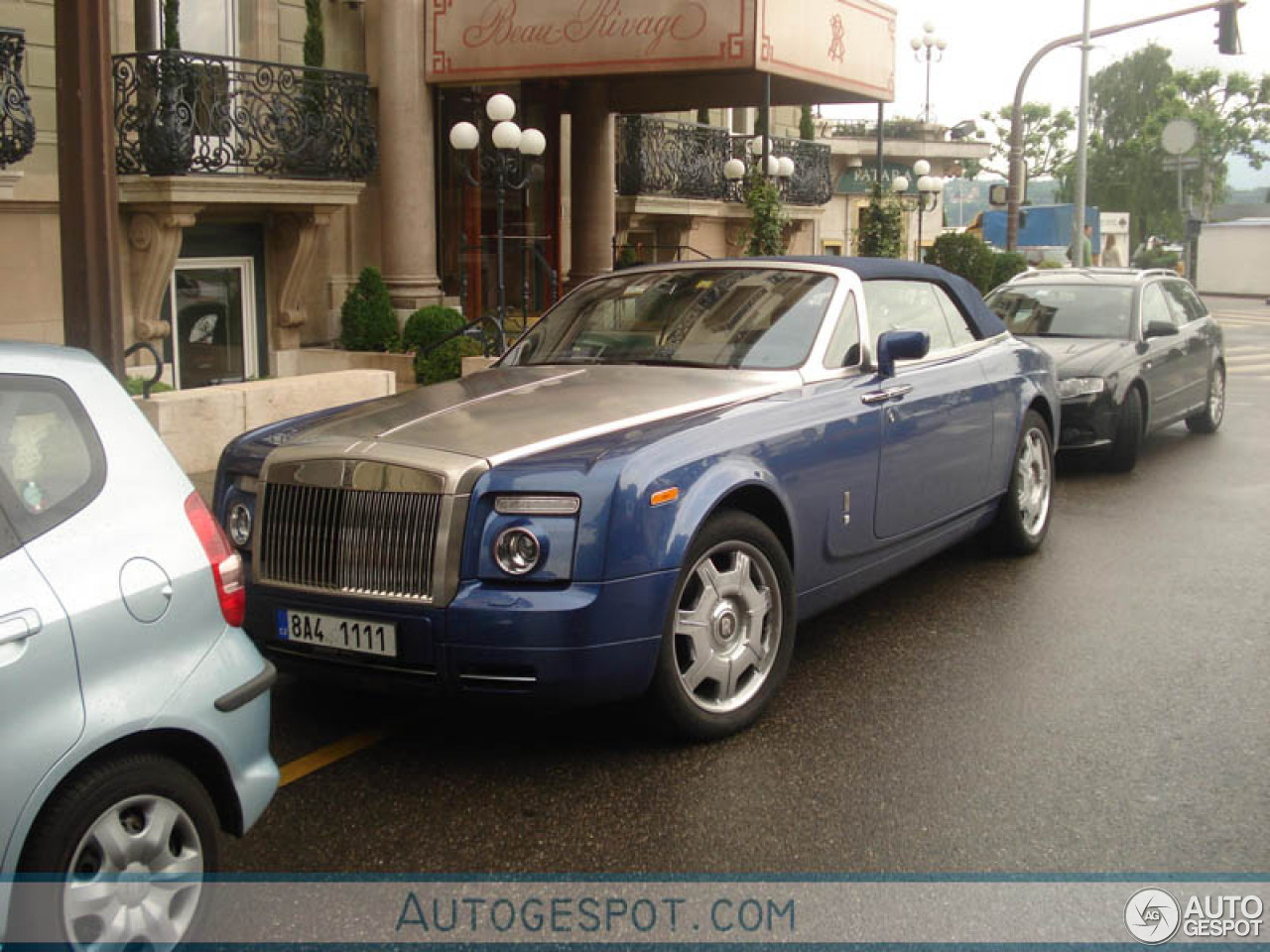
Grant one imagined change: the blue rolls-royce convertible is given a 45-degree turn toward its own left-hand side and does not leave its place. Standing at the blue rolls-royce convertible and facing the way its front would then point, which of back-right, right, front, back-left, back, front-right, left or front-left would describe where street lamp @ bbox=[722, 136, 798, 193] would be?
back

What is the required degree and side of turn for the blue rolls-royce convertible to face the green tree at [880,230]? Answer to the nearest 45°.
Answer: approximately 135° to its right

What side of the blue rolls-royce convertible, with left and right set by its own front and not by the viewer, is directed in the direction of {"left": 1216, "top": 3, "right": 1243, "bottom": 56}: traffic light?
back

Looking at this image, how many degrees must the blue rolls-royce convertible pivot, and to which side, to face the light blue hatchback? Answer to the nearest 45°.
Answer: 0° — it already faces it

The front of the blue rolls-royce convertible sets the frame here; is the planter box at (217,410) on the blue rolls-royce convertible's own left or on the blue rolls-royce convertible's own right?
on the blue rolls-royce convertible's own right

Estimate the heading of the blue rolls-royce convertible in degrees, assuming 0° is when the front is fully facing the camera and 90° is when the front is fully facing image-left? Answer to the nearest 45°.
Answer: approximately 45°

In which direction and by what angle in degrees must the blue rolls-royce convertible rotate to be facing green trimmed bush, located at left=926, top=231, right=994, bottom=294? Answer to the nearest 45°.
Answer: approximately 135° to its right

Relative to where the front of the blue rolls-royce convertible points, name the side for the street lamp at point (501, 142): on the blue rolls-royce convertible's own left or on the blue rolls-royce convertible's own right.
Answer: on the blue rolls-royce convertible's own right

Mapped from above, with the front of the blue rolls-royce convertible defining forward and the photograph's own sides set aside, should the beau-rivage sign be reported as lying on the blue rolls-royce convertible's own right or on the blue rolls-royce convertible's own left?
on the blue rolls-royce convertible's own right
